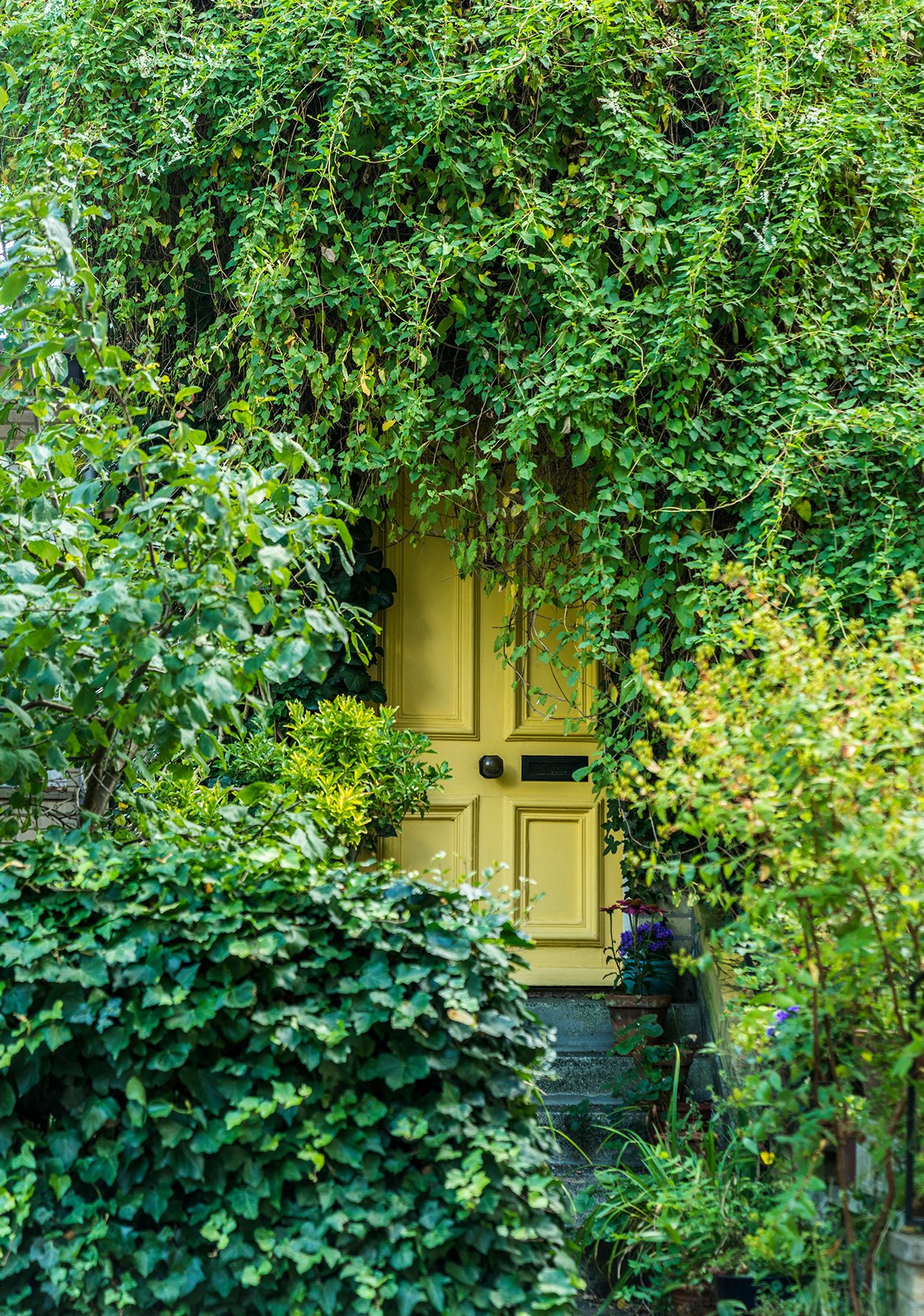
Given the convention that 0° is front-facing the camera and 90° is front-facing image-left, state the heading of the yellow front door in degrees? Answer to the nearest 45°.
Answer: approximately 0°

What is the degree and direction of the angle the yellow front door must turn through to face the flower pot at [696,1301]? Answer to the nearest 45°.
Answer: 0° — it already faces it

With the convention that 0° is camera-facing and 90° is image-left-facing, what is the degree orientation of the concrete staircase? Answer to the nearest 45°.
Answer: approximately 0°

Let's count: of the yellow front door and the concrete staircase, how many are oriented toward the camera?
2

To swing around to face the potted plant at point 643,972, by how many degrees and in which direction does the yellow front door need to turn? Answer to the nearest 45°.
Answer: approximately 45° to its left
